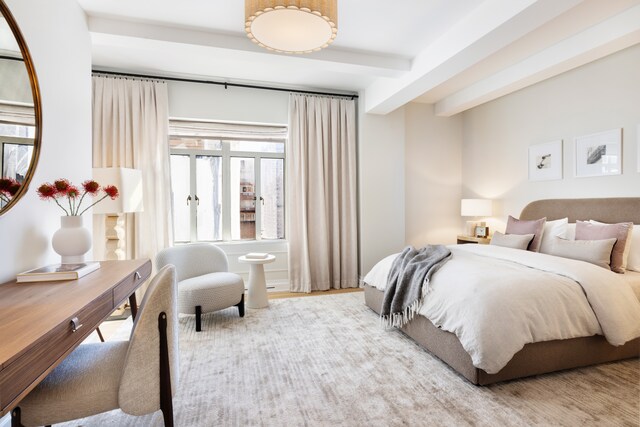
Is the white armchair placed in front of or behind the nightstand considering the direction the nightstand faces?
in front

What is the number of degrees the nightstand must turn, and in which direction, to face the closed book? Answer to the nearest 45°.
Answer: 0° — it already faces it

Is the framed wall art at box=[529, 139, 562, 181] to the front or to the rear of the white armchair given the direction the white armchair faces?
to the front

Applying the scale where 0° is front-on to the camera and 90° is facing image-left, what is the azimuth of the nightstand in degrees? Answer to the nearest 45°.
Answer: approximately 45°

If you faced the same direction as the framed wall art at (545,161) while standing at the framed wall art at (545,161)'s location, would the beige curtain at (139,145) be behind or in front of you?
in front

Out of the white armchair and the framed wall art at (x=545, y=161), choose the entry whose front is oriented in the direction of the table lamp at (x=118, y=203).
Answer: the framed wall art

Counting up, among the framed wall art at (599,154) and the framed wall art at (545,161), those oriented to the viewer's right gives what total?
0

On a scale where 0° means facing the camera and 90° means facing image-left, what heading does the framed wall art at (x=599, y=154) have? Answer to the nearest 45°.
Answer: approximately 45°

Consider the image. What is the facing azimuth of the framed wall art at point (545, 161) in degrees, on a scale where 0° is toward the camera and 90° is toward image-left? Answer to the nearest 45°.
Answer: approximately 45°

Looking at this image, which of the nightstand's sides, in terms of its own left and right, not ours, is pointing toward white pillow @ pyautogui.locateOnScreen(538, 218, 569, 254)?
left
